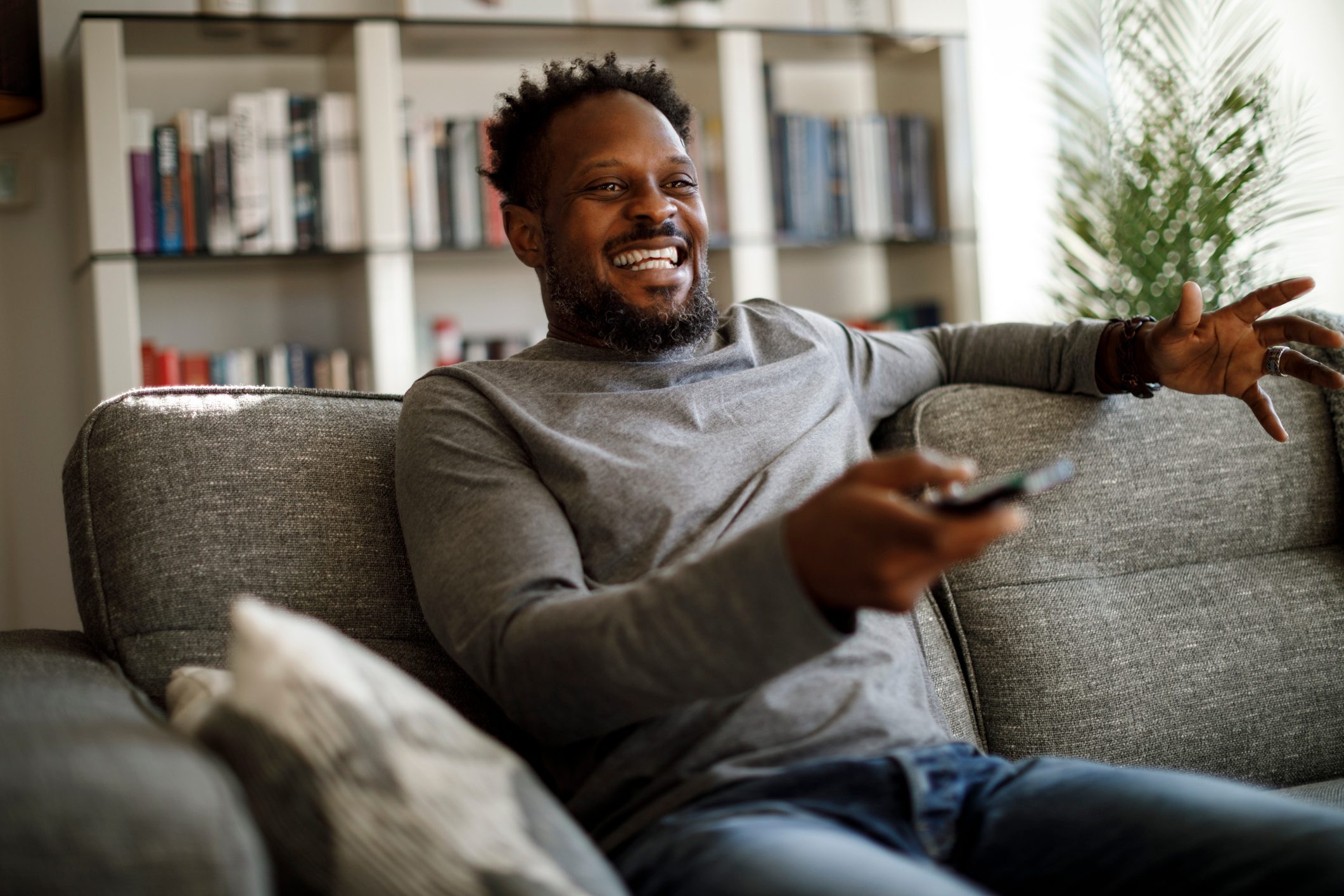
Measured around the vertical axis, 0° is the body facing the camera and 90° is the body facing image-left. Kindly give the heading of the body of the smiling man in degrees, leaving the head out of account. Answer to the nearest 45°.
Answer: approximately 315°

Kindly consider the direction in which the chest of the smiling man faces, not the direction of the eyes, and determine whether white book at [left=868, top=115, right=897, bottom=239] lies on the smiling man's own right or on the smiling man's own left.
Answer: on the smiling man's own left
